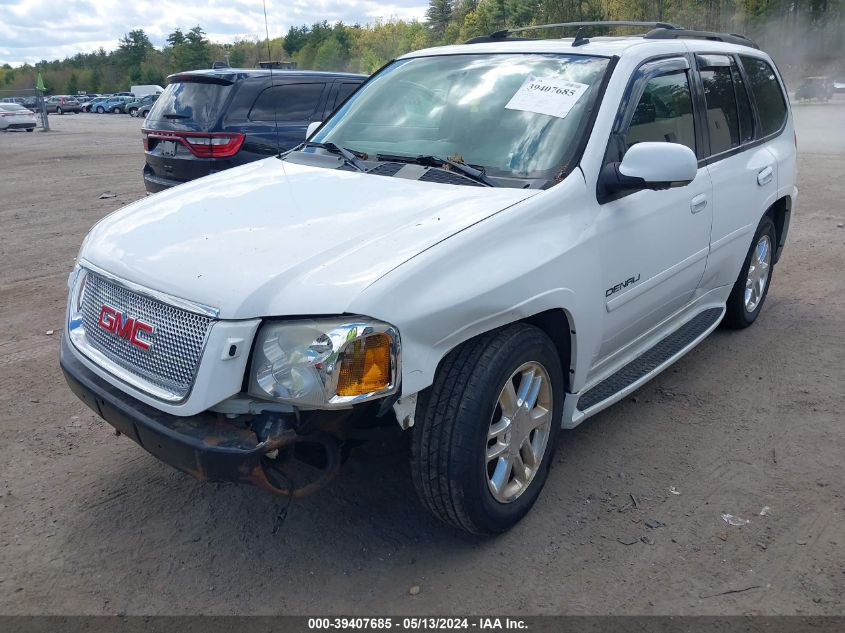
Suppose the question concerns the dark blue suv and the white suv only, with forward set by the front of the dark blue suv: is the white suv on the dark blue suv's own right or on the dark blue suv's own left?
on the dark blue suv's own right

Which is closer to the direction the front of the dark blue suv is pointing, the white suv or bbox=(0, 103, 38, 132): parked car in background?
the parked car in background

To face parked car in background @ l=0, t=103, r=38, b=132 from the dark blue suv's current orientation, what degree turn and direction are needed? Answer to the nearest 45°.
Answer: approximately 45° to its left

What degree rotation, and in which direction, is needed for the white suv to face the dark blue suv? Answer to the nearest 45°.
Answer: approximately 135° to its right

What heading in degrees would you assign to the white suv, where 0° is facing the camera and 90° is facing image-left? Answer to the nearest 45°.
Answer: approximately 45°

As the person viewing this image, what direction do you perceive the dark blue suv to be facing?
facing away from the viewer and to the right of the viewer

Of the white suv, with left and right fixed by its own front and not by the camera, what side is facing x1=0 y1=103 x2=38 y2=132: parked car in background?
right

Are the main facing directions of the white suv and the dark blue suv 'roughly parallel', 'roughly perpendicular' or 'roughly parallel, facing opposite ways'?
roughly parallel, facing opposite ways
